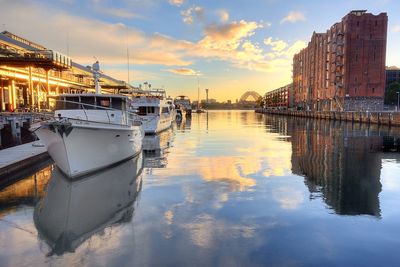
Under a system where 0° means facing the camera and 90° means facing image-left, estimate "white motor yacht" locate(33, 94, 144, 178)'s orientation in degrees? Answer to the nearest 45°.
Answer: approximately 45°

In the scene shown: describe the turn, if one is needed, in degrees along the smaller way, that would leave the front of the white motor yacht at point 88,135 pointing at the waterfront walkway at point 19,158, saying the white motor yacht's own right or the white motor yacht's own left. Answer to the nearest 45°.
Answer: approximately 90° to the white motor yacht's own right
